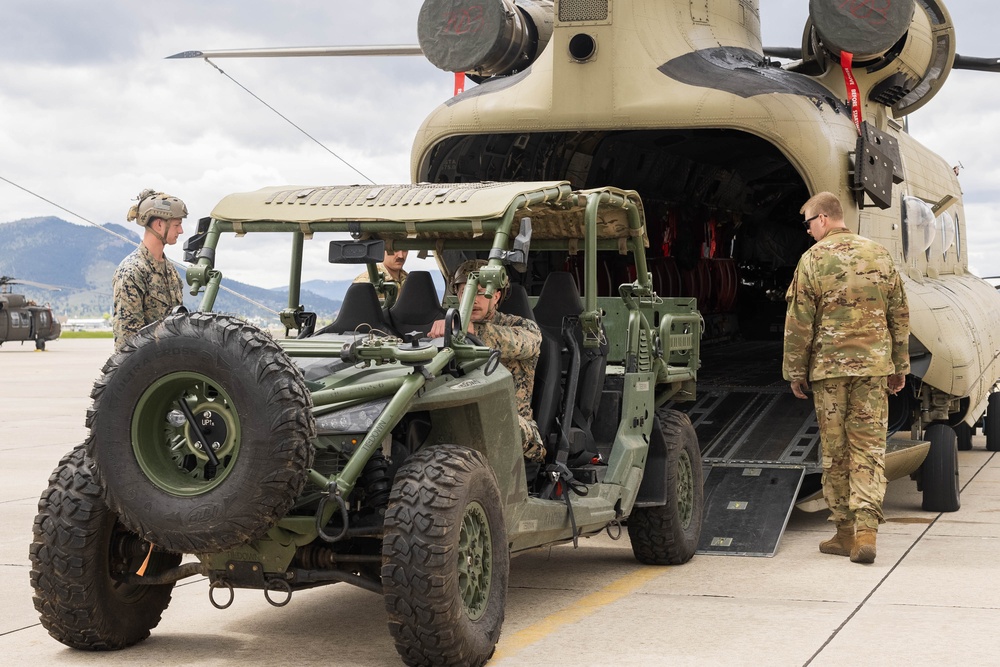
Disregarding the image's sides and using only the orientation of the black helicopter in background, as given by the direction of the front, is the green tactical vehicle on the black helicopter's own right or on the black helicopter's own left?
on the black helicopter's own right

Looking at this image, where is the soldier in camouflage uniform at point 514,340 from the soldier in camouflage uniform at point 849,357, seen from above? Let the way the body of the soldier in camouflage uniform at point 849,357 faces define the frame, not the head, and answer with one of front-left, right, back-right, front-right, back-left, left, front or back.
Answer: left

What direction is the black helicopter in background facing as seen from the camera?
to the viewer's right

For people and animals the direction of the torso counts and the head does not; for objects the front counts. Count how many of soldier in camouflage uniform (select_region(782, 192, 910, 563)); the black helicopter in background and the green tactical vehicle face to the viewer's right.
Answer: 1

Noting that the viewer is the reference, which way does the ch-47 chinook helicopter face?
facing away from the viewer and to the right of the viewer

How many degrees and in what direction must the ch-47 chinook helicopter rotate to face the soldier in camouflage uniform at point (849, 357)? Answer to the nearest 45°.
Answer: approximately 135° to its right

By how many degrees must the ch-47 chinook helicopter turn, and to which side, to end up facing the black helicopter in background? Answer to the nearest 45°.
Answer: approximately 90° to its left

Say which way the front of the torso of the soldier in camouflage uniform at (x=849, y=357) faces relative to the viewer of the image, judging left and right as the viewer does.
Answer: facing away from the viewer and to the left of the viewer

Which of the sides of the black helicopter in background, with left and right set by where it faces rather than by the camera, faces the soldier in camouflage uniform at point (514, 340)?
right

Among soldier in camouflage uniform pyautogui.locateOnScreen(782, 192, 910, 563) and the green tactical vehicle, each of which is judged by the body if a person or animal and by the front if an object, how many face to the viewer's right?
0

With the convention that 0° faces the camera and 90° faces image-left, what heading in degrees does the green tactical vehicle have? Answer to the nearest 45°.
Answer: approximately 45°

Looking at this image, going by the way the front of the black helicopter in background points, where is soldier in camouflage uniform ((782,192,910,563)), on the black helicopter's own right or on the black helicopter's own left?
on the black helicopter's own right
